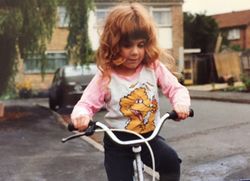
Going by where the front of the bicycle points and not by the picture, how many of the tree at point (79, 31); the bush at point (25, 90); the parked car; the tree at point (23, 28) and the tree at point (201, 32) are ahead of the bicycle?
0

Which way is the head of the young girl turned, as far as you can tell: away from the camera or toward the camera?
toward the camera

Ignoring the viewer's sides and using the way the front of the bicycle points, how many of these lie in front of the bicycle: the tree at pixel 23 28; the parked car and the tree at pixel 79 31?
0

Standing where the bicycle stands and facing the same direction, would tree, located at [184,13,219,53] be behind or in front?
behind

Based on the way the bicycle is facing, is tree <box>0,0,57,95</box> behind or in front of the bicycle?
behind

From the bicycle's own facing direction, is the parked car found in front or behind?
behind

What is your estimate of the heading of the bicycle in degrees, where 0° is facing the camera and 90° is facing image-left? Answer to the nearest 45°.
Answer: approximately 0°

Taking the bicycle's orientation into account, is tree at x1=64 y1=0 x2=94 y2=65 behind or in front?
behind

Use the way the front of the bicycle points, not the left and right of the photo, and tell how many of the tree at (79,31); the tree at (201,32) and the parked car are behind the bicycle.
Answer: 3

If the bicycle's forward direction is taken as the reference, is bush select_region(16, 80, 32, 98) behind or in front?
behind
